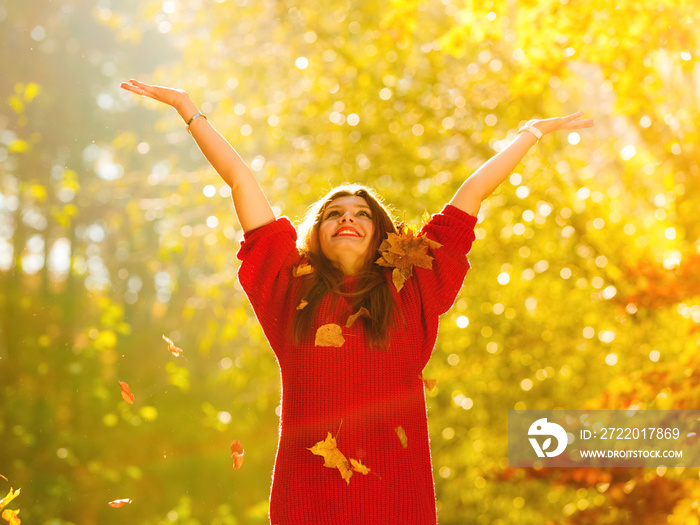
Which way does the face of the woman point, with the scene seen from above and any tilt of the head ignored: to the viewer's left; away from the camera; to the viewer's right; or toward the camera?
toward the camera

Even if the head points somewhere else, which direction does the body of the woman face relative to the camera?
toward the camera
